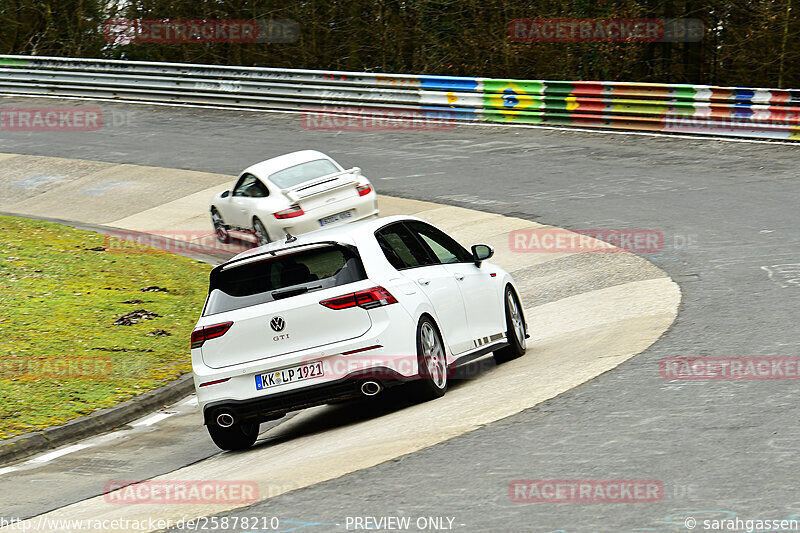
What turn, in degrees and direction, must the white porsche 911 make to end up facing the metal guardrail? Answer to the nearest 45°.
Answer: approximately 45° to its right

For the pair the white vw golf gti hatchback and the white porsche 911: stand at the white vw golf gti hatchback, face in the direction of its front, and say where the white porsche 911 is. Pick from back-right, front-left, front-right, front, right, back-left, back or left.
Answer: front-left

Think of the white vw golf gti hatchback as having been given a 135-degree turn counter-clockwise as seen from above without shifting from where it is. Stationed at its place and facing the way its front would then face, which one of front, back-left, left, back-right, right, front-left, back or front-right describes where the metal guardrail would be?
right

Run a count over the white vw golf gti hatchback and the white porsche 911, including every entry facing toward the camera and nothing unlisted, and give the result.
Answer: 0

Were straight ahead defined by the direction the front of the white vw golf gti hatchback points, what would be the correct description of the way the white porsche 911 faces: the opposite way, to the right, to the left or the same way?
to the left

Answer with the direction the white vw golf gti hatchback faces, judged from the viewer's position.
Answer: facing away from the viewer and to the right of the viewer

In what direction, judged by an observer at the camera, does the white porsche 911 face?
facing away from the viewer and to the left of the viewer
